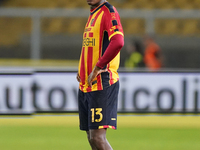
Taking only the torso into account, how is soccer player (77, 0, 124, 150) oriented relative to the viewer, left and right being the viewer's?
facing the viewer and to the left of the viewer

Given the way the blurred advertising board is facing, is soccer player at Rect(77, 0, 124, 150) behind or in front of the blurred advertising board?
in front

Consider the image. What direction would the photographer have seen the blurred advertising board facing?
facing the viewer

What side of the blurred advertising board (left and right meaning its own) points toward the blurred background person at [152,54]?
back

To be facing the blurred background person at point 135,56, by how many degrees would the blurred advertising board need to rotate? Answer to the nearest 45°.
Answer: approximately 180°

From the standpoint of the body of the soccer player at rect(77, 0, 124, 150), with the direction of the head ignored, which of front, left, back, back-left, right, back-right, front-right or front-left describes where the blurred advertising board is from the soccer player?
back-right

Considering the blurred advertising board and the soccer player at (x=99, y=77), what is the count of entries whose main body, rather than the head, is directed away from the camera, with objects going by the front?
0

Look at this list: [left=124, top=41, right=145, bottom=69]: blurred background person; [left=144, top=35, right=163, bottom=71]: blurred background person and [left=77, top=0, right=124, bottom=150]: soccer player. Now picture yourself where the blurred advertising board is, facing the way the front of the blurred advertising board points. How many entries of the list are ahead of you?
1
